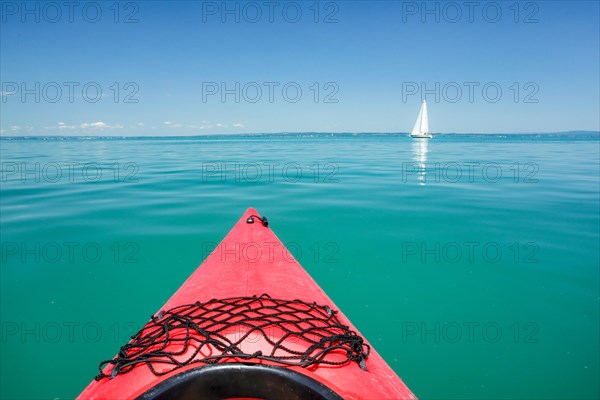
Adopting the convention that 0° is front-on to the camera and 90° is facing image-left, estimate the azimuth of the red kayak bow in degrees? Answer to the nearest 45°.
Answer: approximately 180°
